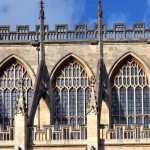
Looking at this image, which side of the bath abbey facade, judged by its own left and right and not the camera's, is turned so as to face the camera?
front

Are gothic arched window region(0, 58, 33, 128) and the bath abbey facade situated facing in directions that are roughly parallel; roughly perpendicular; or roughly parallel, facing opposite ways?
roughly parallel

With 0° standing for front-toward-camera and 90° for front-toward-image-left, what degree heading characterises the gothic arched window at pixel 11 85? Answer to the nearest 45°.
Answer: approximately 0°
